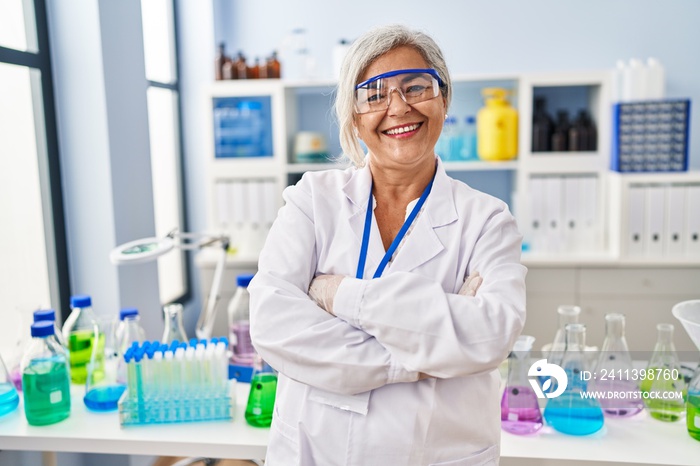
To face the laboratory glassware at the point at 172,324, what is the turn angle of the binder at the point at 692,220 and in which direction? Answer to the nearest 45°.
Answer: approximately 45° to its right

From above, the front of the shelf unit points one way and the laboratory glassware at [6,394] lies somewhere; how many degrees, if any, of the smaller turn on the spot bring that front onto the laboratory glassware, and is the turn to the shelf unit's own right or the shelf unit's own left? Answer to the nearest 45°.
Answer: approximately 45° to the shelf unit's own right

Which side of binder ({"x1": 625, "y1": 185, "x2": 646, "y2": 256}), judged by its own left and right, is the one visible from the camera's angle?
front

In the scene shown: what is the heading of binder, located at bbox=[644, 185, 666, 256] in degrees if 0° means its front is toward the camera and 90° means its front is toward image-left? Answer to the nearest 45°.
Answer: approximately 0°

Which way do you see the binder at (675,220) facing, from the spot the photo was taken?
facing the viewer

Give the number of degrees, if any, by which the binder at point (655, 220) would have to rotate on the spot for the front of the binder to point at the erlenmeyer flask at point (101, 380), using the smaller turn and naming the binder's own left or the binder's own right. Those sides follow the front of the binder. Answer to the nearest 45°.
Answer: approximately 45° to the binder's own right

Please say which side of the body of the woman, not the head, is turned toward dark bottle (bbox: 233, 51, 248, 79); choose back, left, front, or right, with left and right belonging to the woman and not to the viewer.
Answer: back

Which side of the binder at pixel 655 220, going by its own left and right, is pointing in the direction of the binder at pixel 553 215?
right

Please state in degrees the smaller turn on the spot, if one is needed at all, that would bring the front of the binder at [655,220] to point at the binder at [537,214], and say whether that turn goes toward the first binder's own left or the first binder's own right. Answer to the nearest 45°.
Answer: approximately 90° to the first binder's own right

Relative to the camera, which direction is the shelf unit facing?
toward the camera

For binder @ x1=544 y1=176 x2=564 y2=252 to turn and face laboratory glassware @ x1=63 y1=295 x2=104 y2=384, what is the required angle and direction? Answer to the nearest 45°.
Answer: approximately 45° to its right

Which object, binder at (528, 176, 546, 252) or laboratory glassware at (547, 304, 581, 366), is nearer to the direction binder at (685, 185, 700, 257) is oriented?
the laboratory glassware

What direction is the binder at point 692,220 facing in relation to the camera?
toward the camera

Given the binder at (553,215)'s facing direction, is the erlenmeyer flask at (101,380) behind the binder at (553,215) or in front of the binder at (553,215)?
in front
